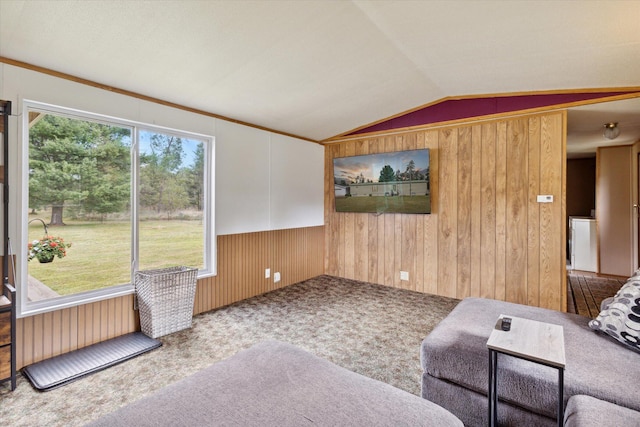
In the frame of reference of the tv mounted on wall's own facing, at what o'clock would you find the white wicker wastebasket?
The white wicker wastebasket is roughly at 12 o'clock from the tv mounted on wall.

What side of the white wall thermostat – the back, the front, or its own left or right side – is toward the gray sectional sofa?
front

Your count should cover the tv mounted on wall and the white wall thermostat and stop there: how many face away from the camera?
0

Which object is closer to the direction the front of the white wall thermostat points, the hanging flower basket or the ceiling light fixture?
the hanging flower basket

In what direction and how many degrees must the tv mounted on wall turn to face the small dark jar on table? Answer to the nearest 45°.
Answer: approximately 45° to its left

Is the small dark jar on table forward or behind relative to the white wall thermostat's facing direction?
forward

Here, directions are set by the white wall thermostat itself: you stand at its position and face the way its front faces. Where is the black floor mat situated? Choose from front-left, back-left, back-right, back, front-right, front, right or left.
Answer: front-right

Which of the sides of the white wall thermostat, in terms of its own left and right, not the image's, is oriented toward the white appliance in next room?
back

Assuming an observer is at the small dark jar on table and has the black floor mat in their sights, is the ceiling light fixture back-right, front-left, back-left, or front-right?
back-right

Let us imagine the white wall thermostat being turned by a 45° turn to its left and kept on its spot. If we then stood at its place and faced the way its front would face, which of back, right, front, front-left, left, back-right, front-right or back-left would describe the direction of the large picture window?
right

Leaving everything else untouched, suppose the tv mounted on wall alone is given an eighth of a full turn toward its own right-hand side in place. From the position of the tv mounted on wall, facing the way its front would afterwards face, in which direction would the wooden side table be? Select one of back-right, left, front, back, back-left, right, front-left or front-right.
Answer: left

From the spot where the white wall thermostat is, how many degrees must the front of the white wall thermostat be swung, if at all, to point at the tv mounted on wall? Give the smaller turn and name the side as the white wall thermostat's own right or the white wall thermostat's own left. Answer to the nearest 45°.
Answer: approximately 90° to the white wall thermostat's own right

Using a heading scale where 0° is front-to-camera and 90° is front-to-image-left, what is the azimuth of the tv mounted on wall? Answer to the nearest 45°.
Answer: approximately 45°

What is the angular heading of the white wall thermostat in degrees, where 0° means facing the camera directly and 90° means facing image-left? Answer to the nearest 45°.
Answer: approximately 0°

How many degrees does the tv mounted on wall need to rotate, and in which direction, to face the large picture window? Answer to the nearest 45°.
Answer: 0° — it already faces it
